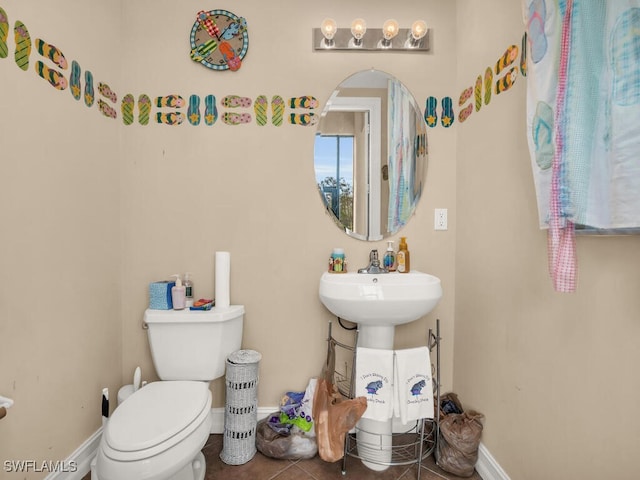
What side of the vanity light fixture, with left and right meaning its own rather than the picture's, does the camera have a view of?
front

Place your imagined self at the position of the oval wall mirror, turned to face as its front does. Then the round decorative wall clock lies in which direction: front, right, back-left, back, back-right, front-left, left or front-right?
right

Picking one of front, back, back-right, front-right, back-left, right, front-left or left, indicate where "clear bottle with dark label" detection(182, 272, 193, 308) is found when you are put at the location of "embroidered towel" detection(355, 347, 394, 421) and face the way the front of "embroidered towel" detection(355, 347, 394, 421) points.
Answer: right

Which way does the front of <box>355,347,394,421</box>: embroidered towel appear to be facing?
toward the camera

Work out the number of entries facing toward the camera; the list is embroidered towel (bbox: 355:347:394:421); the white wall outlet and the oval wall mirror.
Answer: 3

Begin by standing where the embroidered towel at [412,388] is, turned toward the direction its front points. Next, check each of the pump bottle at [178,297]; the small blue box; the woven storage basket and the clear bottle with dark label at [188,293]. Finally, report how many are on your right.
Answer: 4

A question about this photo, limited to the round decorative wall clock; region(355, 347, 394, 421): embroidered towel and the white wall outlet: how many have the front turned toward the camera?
3

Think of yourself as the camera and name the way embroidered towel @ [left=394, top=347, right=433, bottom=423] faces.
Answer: facing the viewer
